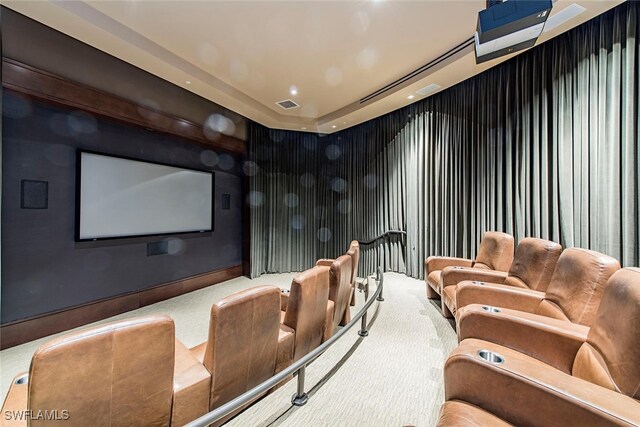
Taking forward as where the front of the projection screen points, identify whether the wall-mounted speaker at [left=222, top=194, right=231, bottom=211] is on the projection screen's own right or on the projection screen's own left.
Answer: on the projection screen's own left

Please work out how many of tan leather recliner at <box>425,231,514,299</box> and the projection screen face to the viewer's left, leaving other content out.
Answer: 1

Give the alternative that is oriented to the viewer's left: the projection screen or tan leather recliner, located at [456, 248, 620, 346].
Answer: the tan leather recliner

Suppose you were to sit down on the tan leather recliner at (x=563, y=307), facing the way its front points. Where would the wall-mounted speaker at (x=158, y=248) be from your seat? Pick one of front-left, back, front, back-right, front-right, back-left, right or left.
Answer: front

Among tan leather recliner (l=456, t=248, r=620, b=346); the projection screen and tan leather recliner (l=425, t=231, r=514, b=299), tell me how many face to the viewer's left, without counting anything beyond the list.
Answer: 2

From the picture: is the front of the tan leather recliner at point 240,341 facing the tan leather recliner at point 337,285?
no

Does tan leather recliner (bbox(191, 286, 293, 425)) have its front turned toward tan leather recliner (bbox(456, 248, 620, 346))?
no

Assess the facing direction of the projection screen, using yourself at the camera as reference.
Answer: facing the viewer and to the right of the viewer

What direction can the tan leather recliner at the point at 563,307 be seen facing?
to the viewer's left

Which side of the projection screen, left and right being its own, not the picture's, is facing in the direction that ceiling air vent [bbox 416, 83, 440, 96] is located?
front

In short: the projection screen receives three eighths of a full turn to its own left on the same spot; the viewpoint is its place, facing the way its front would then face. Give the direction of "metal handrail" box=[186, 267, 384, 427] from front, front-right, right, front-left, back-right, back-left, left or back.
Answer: back

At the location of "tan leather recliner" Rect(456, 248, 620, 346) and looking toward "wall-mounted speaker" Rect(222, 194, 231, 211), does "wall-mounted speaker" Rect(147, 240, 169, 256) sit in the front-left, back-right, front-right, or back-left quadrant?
front-left

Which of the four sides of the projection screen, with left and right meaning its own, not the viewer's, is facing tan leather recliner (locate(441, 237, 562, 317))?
front

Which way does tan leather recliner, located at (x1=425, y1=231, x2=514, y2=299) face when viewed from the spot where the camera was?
facing to the left of the viewer

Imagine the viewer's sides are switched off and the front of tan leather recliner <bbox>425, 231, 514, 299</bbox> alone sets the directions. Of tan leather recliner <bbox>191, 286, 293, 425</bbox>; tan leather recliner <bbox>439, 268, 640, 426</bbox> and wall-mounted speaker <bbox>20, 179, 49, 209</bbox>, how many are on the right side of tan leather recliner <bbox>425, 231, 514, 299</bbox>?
0

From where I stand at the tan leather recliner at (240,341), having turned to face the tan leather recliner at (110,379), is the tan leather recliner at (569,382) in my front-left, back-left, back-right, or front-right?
back-left

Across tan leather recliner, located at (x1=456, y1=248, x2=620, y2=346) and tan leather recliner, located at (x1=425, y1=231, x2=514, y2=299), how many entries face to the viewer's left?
2

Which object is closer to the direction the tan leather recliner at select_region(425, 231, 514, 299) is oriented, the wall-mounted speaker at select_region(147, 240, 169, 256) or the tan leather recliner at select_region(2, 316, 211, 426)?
the wall-mounted speaker

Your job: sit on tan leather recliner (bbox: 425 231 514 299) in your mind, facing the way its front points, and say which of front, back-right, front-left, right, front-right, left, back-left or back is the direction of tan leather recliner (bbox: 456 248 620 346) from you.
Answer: left

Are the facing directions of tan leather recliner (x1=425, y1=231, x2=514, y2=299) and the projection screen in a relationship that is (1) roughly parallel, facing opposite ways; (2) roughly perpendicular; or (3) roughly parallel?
roughly parallel, facing opposite ways
